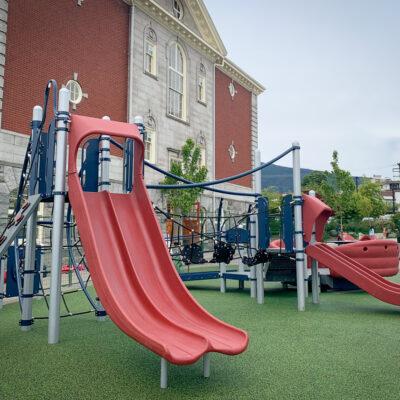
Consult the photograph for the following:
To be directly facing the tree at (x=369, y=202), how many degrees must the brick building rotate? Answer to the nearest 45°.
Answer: approximately 90° to its left

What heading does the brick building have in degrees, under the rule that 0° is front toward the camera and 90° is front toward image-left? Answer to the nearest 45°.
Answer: approximately 315°
